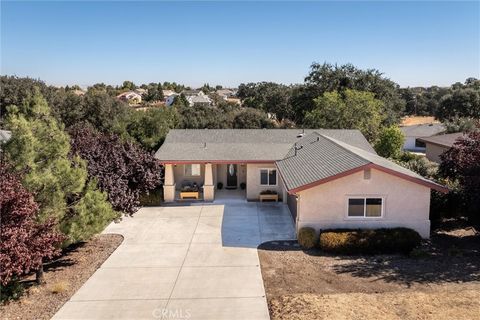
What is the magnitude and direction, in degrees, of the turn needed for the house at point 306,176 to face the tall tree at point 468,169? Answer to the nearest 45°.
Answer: approximately 90° to its left

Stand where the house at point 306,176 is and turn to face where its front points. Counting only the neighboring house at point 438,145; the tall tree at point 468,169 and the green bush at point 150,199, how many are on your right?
1

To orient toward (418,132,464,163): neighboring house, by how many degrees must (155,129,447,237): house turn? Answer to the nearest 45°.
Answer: approximately 135° to its left

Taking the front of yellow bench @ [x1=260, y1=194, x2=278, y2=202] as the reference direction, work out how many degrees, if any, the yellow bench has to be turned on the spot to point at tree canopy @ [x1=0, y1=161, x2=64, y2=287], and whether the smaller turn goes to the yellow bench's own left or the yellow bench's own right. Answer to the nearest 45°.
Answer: approximately 45° to the yellow bench's own right

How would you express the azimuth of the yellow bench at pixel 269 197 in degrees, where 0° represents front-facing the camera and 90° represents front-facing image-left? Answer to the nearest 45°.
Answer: approximately 0°

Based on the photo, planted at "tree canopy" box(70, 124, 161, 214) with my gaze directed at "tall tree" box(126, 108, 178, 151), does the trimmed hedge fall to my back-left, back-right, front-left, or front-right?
back-right

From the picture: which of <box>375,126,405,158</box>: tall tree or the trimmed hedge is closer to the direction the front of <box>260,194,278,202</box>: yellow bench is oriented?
the trimmed hedge

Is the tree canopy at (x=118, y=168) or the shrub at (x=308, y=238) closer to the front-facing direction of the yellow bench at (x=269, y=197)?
the shrub

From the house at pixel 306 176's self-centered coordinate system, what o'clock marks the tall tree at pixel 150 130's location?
The tall tree is roughly at 4 o'clock from the house.

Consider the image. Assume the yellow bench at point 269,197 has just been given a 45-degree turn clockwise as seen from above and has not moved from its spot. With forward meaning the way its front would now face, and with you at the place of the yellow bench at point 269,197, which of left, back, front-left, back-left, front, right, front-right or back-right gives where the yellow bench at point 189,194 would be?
front-right

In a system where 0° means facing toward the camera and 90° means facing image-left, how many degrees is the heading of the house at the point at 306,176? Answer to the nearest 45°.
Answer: approximately 0°
